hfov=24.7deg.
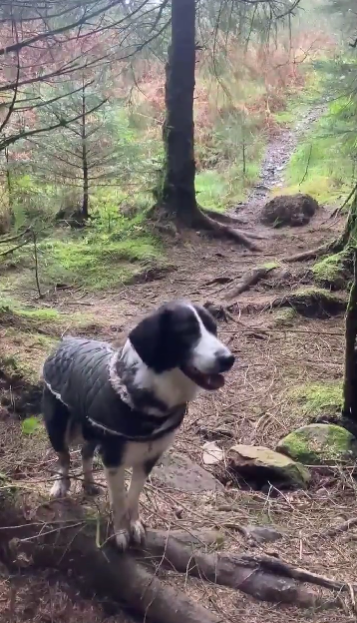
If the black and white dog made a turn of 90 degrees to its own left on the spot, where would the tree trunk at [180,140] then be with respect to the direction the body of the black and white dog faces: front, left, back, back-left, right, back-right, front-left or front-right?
front-left

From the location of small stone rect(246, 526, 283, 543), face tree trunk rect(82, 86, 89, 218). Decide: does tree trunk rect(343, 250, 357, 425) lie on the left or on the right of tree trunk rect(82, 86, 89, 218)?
right

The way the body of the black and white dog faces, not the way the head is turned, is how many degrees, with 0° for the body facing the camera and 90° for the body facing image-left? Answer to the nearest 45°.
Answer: approximately 315°

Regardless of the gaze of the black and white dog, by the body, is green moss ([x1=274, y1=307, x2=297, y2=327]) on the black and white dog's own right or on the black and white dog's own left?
on the black and white dog's own left

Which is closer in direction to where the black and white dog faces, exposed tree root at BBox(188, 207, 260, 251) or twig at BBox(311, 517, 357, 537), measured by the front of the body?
the twig

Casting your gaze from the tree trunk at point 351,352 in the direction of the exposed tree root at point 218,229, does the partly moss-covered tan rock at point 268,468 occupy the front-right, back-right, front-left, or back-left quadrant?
back-left

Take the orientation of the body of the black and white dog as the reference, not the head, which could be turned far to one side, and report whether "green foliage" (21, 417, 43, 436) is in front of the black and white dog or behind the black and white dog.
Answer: behind

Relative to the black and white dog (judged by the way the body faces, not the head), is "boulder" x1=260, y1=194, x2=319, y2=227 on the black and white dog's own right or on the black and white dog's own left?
on the black and white dog's own left

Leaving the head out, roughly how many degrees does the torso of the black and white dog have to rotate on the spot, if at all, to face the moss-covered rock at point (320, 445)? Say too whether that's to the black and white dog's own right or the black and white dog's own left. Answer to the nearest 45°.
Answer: approximately 90° to the black and white dog's own left
